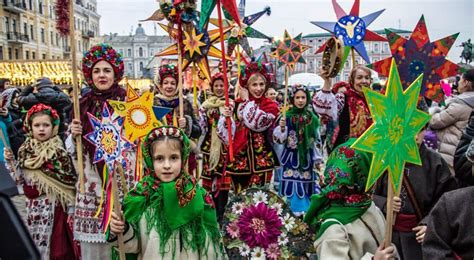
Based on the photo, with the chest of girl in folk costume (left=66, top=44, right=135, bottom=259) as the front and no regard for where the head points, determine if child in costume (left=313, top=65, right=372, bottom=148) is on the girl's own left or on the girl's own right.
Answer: on the girl's own left

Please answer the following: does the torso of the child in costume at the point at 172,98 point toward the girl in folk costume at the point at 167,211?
yes

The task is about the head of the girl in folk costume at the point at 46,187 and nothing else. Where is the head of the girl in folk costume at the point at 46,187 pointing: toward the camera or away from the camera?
toward the camera

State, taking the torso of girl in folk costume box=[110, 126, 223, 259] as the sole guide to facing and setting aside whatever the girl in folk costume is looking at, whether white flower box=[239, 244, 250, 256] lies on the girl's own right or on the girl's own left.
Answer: on the girl's own left

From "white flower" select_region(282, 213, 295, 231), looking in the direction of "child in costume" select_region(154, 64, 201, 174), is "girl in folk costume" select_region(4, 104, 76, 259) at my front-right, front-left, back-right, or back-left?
front-left

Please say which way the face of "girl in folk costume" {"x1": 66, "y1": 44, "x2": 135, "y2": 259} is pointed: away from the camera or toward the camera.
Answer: toward the camera

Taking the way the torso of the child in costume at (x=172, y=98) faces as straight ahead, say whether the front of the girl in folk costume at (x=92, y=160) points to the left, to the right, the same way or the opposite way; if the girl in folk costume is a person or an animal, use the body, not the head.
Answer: the same way

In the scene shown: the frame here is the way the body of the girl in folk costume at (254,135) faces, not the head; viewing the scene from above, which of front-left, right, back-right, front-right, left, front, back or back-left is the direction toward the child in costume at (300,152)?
back-left

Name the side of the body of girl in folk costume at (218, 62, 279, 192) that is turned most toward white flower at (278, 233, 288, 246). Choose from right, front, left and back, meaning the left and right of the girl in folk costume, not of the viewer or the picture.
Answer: front

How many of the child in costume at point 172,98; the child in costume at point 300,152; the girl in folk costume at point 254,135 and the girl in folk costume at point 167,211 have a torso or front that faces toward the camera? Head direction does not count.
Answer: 4

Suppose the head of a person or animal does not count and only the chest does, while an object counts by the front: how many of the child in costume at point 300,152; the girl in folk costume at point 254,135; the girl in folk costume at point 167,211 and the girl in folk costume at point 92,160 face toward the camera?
4

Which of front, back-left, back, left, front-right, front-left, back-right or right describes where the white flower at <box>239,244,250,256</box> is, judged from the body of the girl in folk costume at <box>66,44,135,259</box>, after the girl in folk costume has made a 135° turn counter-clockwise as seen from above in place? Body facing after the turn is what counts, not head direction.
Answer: right

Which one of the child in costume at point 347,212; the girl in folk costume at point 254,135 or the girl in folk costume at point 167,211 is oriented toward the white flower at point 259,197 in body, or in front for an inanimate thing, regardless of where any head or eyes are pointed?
the girl in folk costume at point 254,135

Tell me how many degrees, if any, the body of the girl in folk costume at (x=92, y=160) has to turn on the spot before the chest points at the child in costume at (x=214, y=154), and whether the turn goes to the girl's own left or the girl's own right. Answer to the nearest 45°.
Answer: approximately 135° to the girl's own left

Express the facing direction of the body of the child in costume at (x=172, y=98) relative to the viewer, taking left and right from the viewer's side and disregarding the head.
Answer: facing the viewer

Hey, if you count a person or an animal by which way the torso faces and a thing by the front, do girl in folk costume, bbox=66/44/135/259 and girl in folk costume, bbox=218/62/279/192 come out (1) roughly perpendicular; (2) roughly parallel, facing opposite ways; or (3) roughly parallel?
roughly parallel
